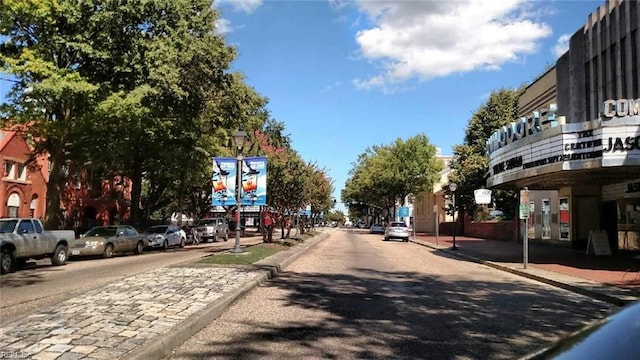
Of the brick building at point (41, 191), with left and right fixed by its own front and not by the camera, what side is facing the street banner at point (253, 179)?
front

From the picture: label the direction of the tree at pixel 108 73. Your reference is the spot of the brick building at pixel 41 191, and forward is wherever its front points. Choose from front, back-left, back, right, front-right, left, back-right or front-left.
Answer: front-right

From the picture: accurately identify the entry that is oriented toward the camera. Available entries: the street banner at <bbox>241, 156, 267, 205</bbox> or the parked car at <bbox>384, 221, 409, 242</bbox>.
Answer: the street banner

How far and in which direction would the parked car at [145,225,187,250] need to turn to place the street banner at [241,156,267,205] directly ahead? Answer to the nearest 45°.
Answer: approximately 45° to its left

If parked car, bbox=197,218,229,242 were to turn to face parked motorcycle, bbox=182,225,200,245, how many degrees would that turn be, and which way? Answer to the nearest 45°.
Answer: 0° — it already faces it

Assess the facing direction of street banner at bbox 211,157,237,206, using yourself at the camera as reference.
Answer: facing the viewer

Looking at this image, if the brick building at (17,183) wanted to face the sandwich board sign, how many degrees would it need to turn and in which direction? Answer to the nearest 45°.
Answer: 0° — it already faces it

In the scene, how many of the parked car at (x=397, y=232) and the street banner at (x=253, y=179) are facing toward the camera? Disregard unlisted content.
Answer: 1

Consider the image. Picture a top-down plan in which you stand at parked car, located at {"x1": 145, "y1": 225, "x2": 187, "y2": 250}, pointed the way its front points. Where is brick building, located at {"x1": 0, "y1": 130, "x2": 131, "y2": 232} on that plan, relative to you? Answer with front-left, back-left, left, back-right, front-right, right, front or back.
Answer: right

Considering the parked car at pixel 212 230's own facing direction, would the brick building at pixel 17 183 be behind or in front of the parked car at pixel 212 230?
in front

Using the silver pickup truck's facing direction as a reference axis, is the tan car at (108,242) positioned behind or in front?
behind

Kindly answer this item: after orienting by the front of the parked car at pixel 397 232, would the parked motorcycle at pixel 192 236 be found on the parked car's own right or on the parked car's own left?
on the parked car's own left

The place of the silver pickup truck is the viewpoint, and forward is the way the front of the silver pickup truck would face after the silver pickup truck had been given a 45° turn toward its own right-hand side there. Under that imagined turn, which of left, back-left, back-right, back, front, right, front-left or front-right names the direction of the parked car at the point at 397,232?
back-right

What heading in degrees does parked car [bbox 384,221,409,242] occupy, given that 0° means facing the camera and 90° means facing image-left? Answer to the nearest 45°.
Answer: approximately 180°

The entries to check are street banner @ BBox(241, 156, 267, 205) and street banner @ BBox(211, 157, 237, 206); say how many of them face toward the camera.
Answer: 2

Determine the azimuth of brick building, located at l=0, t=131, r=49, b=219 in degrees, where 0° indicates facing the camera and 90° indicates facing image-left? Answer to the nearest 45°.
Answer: approximately 315°
